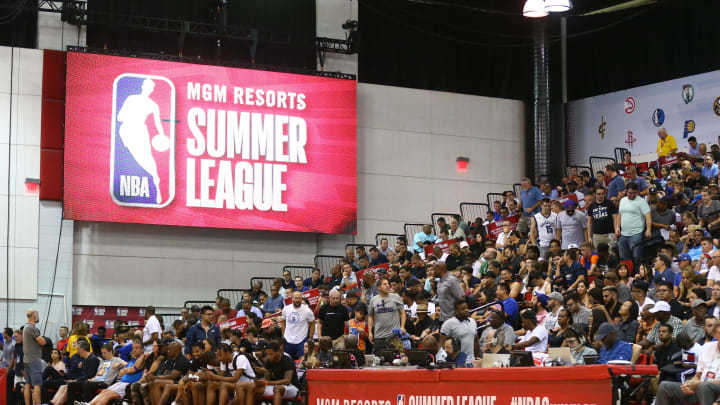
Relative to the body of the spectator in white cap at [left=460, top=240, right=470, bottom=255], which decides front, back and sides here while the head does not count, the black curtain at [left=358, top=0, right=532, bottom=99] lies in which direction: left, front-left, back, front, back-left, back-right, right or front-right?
back-right

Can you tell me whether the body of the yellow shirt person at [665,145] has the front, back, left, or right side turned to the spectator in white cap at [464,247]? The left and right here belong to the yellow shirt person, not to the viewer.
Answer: front

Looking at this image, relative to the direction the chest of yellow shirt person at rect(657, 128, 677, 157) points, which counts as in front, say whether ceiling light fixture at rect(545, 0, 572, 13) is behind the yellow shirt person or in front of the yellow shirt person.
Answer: in front

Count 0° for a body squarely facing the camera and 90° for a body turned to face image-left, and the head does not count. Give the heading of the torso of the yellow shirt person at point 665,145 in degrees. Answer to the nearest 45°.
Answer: approximately 45°

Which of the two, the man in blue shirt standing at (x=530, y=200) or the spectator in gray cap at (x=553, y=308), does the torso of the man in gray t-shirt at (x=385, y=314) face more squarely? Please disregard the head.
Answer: the spectator in gray cap

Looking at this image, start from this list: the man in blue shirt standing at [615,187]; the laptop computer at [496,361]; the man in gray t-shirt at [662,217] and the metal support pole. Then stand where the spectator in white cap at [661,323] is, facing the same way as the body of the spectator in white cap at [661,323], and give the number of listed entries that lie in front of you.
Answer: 1

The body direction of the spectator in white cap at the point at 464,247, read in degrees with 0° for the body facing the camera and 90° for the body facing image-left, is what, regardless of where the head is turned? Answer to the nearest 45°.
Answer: approximately 45°

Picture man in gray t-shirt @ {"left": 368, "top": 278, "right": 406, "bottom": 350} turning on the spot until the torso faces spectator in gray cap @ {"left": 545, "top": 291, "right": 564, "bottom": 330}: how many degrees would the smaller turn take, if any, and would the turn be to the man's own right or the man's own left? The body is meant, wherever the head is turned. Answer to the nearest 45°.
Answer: approximately 90° to the man's own left

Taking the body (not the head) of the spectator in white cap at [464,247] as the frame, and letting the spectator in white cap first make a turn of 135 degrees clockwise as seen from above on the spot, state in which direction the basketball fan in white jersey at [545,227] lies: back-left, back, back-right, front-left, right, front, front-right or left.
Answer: back-right

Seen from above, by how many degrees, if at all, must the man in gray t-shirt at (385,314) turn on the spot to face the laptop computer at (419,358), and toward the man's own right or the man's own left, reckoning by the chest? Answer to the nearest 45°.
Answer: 0° — they already face it

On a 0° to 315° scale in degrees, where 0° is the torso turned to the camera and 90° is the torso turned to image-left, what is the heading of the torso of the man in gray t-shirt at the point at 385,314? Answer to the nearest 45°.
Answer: approximately 0°

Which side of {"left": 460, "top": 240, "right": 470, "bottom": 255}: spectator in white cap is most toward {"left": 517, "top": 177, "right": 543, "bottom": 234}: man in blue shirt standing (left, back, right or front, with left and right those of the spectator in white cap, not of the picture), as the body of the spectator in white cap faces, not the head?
back

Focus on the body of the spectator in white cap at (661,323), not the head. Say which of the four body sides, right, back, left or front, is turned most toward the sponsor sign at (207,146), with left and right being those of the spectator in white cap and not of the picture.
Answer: right
